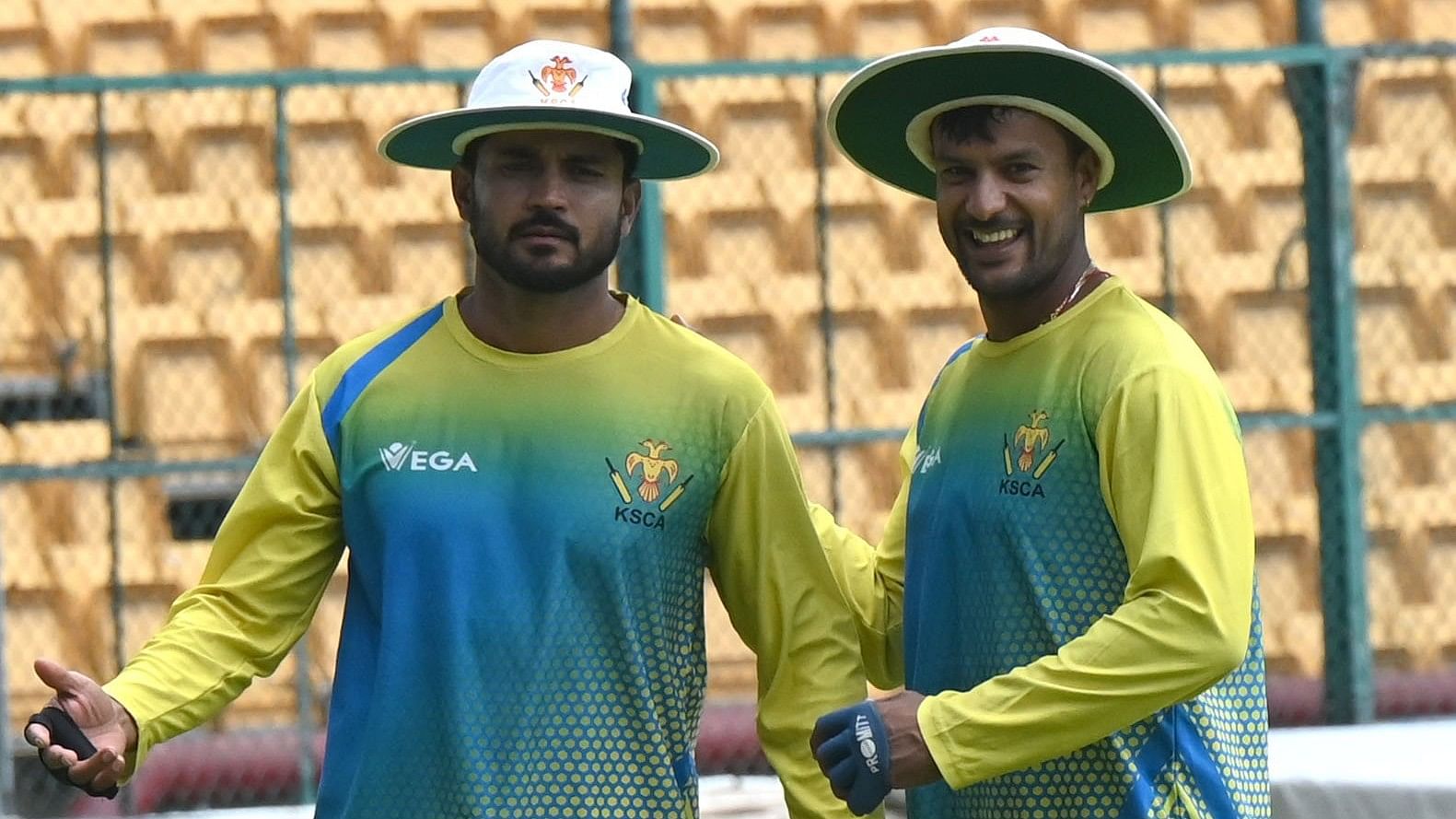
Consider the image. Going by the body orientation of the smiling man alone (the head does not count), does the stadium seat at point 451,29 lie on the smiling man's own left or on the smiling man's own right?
on the smiling man's own right

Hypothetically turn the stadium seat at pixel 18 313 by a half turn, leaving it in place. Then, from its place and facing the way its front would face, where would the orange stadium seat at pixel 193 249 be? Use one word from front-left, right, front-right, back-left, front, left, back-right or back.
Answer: right

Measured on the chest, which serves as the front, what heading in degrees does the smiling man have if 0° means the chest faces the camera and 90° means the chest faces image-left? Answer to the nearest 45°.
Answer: approximately 45°

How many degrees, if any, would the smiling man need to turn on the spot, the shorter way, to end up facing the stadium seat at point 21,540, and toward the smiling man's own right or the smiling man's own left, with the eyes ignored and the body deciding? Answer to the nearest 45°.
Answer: approximately 90° to the smiling man's own right

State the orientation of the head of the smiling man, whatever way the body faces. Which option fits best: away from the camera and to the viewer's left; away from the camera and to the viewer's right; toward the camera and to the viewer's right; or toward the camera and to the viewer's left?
toward the camera and to the viewer's left

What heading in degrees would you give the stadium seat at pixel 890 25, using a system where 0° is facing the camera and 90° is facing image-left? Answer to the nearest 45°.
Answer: approximately 0°

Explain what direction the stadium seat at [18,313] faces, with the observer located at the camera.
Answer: facing the viewer

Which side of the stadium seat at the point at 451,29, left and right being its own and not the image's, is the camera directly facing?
front

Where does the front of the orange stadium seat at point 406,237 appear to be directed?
toward the camera

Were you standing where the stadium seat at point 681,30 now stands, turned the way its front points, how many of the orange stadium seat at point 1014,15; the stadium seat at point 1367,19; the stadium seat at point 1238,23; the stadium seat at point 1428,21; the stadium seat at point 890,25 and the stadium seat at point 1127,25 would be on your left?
6

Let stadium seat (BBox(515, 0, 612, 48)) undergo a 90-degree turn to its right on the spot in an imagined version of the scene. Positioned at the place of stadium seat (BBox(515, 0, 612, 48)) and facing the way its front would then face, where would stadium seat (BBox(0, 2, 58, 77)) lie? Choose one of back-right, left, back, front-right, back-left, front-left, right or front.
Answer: front

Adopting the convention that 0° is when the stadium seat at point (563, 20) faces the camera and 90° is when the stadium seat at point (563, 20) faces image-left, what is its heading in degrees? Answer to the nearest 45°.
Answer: approximately 0°
